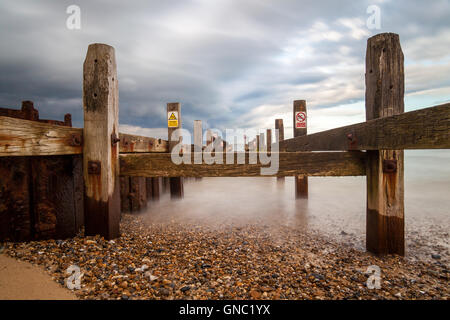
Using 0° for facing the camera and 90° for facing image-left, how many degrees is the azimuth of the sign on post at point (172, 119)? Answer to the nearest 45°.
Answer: approximately 0°

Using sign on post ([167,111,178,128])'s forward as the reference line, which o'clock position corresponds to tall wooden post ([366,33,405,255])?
The tall wooden post is roughly at 11 o'clock from the sign on post.

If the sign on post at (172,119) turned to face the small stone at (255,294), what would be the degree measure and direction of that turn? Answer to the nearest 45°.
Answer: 0° — it already faces it

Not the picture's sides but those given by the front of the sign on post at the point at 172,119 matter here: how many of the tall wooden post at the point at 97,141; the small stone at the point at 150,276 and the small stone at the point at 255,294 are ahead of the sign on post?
3

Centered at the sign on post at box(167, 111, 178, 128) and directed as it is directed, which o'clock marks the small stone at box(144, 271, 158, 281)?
The small stone is roughly at 12 o'clock from the sign on post.

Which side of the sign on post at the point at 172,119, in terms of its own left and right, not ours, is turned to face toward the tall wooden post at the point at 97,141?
front
